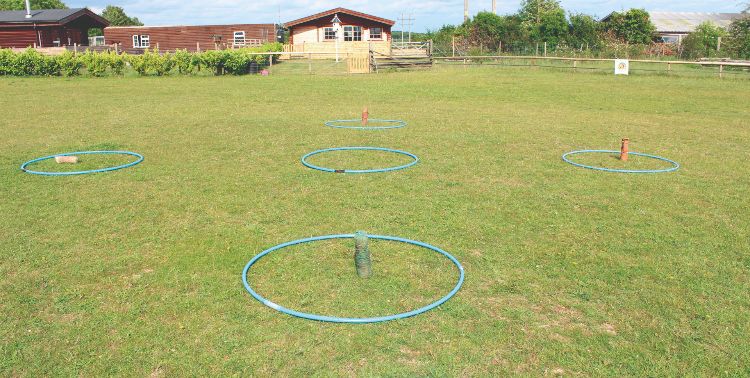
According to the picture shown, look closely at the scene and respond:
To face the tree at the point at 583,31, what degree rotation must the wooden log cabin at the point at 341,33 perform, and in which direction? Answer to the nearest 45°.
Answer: approximately 90° to its left

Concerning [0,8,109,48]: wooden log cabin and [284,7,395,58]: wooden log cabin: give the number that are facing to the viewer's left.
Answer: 0

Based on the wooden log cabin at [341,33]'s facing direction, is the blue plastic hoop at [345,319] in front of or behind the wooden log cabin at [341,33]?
in front

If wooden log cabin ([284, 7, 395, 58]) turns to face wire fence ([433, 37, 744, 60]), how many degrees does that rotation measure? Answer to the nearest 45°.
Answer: approximately 45° to its left

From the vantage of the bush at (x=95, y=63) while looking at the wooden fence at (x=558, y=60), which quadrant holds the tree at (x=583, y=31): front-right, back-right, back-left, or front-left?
front-left

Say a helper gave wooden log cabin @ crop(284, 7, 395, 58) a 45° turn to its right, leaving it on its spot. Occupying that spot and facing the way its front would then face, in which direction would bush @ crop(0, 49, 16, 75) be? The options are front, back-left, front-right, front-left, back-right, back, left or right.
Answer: front

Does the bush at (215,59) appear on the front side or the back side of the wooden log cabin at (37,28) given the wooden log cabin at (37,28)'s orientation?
on the front side

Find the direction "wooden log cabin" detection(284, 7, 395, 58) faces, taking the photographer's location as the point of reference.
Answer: facing the viewer

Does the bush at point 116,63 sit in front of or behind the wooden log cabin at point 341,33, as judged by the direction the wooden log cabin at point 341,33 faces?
in front
